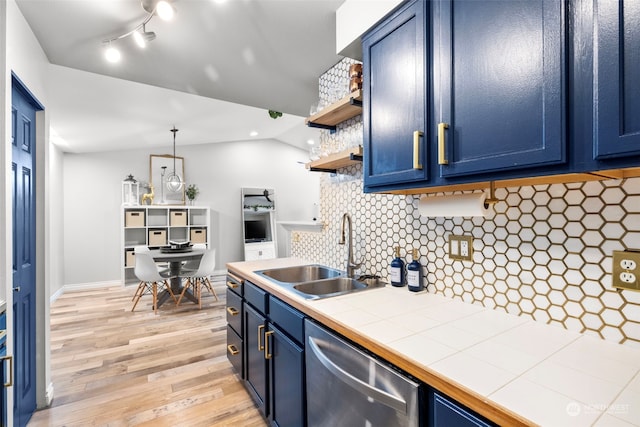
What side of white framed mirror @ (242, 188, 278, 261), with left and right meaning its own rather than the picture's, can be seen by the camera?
front

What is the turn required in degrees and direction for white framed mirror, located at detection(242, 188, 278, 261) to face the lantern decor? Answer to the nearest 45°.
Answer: approximately 90° to its right

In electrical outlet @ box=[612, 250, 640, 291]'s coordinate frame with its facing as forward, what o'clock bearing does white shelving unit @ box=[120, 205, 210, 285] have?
The white shelving unit is roughly at 3 o'clock from the electrical outlet.

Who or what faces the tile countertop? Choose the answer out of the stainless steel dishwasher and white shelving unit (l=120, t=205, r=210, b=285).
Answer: the white shelving unit

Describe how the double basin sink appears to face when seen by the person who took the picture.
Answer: facing the viewer and to the left of the viewer

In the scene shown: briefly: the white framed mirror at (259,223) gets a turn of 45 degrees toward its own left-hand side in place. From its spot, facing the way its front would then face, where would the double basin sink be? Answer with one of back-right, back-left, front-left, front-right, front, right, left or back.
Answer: front-right

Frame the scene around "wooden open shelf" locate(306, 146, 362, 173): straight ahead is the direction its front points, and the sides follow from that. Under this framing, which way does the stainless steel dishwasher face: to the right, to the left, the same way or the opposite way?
the same way

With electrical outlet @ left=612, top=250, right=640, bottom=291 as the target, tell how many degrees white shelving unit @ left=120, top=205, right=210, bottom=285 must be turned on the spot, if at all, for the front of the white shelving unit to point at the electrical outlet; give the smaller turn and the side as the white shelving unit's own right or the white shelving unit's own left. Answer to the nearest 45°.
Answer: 0° — it already faces it

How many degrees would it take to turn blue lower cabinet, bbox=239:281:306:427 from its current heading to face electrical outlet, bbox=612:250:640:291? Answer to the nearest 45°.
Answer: approximately 90° to its left

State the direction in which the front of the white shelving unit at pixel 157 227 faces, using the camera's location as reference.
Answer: facing the viewer

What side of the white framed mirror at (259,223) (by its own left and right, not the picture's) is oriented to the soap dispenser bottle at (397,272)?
front

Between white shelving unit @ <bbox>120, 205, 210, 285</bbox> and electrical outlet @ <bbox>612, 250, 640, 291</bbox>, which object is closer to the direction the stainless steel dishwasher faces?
the white shelving unit

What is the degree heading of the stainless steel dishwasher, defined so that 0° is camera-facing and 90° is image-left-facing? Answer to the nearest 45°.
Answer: approximately 45°

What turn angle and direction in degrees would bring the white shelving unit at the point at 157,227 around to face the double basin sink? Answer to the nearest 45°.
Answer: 0° — it already faces it

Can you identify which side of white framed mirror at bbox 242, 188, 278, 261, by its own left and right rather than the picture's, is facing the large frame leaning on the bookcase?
right
